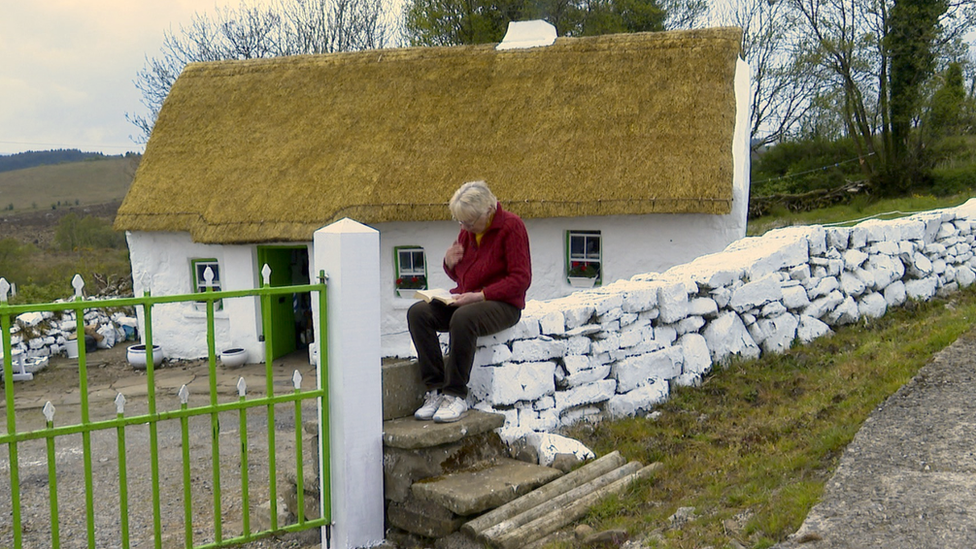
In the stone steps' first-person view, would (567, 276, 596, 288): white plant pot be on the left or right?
on its left

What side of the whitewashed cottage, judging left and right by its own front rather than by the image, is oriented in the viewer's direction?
front

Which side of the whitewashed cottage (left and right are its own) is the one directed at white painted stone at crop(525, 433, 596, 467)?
front

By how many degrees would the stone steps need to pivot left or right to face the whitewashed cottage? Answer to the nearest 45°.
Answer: approximately 135° to its left

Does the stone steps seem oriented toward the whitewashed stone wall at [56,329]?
no

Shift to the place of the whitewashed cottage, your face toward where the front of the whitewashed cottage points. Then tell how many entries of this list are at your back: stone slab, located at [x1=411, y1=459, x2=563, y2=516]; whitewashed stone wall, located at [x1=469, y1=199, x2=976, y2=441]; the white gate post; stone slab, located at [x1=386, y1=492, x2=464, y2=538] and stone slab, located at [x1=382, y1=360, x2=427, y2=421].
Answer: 0

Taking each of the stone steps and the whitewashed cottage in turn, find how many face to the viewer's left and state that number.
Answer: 0

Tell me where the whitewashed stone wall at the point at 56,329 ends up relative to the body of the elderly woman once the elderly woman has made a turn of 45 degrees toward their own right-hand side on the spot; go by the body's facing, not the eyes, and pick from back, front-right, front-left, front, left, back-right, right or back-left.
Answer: front-right

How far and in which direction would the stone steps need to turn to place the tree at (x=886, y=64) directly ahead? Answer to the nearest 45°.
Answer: approximately 90° to its left

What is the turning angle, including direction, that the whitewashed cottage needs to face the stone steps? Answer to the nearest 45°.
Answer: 0° — it already faces it

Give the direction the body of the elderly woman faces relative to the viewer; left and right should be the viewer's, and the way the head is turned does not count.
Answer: facing the viewer and to the left of the viewer

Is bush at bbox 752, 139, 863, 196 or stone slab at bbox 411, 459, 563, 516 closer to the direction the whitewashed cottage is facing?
the stone slab

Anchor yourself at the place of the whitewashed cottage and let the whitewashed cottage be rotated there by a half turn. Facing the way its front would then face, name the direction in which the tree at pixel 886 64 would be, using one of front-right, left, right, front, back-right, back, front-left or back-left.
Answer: front-right

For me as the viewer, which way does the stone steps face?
facing the viewer and to the right of the viewer

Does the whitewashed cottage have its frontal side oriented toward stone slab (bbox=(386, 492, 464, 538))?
yes

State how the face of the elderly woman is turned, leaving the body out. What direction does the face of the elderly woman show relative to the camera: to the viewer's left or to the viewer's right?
to the viewer's left
